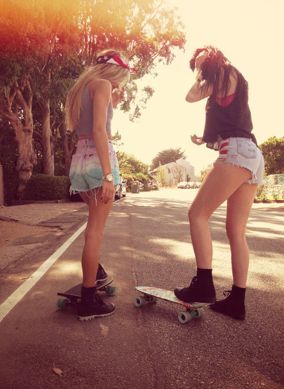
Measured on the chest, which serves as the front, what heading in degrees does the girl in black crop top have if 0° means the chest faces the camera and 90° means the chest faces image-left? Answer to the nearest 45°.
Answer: approximately 90°

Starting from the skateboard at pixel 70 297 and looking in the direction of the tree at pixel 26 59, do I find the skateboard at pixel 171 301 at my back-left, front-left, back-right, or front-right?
back-right

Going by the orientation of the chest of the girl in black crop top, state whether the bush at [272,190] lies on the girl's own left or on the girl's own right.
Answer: on the girl's own right
